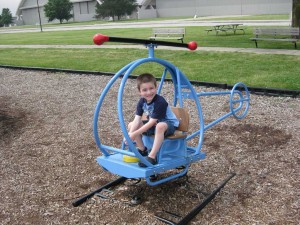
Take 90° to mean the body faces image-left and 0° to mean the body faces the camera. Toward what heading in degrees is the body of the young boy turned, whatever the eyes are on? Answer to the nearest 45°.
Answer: approximately 45°
